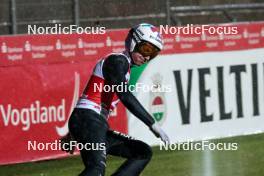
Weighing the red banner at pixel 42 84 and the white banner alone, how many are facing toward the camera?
2

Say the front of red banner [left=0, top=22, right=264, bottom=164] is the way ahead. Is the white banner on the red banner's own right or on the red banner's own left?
on the red banner's own left

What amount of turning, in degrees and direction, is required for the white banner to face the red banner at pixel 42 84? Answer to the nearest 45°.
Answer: approximately 45° to its right

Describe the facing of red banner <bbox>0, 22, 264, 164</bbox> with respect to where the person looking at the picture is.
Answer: facing the viewer
